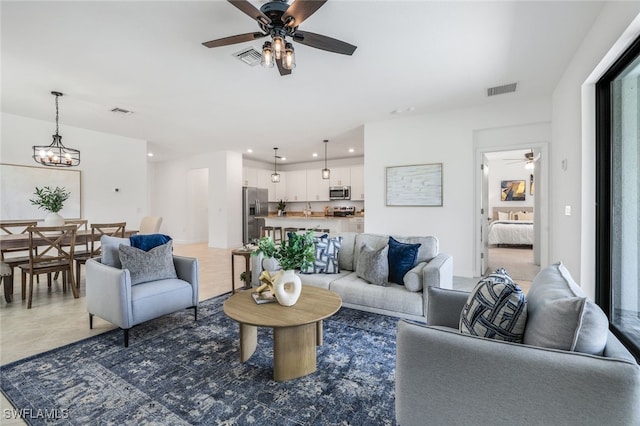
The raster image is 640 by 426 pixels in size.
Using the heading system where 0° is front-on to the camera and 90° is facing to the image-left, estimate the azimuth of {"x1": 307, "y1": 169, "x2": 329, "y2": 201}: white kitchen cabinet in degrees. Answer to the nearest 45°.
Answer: approximately 0°

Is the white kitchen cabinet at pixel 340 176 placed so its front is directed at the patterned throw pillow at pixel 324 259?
yes

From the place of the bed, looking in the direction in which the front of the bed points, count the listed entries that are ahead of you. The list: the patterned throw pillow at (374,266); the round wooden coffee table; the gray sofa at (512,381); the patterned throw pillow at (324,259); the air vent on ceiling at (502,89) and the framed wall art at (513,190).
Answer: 5

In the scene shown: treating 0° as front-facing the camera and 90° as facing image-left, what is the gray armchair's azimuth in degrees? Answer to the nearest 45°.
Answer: approximately 315°

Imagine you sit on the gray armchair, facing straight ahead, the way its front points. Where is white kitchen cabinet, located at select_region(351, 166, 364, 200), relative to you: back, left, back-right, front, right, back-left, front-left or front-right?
left

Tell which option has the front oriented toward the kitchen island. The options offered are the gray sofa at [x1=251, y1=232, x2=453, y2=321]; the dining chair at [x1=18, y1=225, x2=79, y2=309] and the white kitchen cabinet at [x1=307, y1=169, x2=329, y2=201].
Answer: the white kitchen cabinet

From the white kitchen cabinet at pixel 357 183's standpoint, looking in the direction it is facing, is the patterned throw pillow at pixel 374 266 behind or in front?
in front

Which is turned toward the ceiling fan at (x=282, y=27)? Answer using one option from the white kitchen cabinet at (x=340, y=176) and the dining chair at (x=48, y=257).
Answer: the white kitchen cabinet

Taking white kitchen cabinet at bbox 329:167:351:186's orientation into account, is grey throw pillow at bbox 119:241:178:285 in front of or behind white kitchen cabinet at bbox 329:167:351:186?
in front

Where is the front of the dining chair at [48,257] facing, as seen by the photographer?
facing away from the viewer and to the left of the viewer

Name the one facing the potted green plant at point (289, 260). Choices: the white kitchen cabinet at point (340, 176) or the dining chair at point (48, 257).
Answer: the white kitchen cabinet

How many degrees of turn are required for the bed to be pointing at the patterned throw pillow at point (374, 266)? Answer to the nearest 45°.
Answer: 0° — it already faces it
